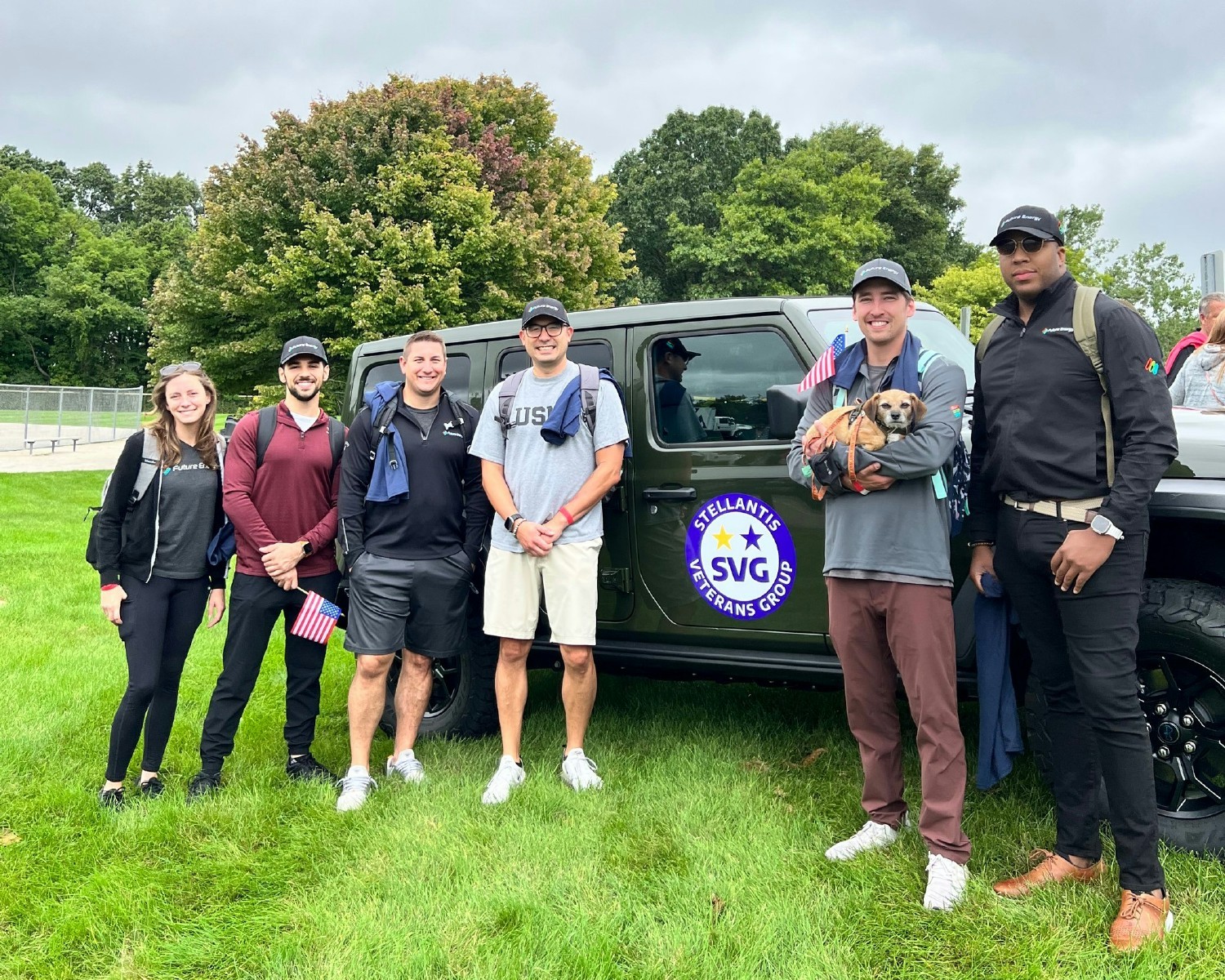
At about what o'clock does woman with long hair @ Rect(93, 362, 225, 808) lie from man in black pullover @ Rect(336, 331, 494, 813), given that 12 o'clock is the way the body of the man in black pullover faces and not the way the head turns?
The woman with long hair is roughly at 3 o'clock from the man in black pullover.

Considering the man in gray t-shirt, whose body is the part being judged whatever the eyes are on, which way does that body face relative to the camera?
toward the camera

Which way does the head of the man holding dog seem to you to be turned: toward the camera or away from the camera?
toward the camera

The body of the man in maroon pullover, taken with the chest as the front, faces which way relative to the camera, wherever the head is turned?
toward the camera

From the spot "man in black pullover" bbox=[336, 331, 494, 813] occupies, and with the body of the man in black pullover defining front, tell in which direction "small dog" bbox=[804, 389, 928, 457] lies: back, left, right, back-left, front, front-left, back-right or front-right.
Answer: front-left

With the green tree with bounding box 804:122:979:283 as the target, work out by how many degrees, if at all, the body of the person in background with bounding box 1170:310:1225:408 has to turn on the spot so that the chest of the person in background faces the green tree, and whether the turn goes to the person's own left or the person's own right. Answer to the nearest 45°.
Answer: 0° — they already face it

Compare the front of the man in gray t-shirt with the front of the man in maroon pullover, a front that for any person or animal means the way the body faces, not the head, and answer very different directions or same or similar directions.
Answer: same or similar directions

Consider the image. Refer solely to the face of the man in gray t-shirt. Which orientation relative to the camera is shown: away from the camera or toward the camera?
toward the camera

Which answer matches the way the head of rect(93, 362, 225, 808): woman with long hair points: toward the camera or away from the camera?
toward the camera

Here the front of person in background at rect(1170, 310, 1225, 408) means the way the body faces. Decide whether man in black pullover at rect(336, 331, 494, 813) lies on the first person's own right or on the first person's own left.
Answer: on the first person's own left

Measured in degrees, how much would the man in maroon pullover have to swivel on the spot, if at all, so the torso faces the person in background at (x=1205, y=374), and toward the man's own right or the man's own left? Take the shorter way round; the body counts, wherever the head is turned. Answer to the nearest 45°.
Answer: approximately 90° to the man's own left

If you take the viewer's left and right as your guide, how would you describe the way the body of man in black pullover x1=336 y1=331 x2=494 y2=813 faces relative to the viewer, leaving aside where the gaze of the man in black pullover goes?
facing the viewer
